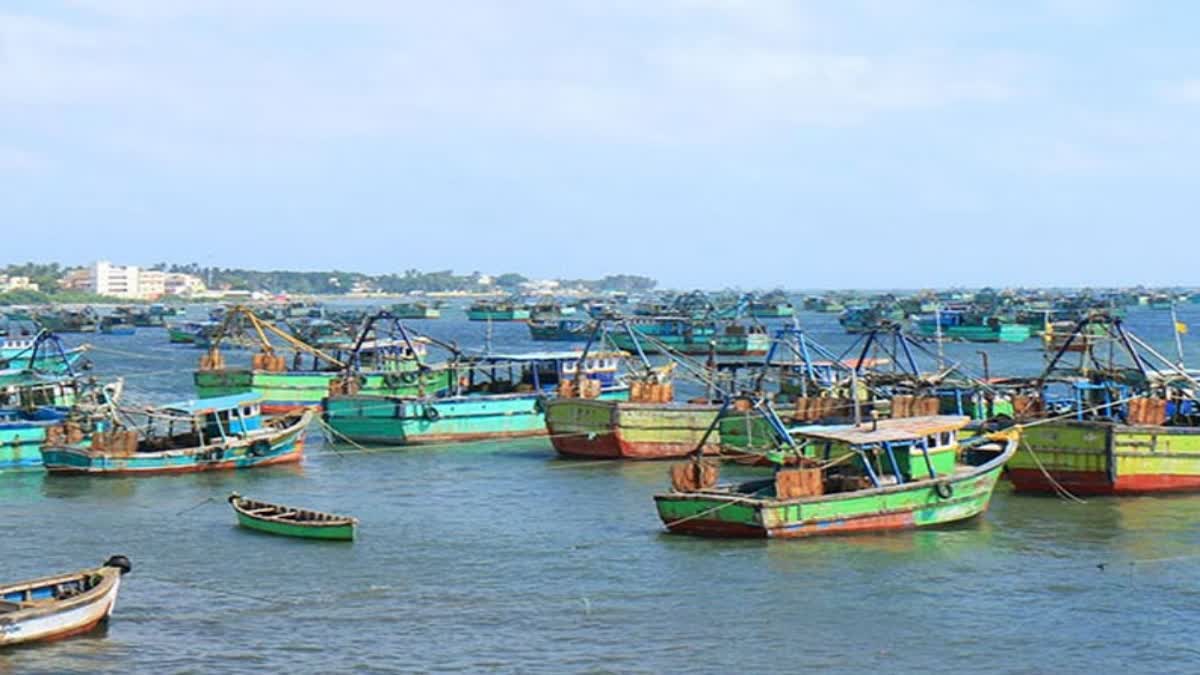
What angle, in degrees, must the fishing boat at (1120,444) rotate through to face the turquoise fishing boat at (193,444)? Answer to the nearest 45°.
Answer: approximately 135° to its left

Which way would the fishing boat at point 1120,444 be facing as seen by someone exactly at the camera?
facing away from the viewer and to the right of the viewer

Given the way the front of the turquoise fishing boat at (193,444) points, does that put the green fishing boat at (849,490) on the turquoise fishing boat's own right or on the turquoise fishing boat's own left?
on the turquoise fishing boat's own right

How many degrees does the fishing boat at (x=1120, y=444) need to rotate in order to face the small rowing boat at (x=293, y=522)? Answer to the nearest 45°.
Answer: approximately 180°

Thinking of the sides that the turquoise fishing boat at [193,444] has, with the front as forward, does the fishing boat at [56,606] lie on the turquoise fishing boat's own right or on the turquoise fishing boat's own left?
on the turquoise fishing boat's own right

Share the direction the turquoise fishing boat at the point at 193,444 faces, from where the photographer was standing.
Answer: facing to the right of the viewer

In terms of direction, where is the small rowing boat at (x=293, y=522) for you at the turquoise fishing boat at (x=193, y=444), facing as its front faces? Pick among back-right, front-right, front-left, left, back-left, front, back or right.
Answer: right

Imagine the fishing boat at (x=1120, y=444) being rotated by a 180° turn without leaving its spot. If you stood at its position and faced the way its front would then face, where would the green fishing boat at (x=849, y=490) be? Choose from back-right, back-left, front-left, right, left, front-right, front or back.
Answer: front

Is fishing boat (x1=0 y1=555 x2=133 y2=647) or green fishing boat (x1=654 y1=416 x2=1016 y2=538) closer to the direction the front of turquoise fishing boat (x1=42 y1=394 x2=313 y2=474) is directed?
the green fishing boat

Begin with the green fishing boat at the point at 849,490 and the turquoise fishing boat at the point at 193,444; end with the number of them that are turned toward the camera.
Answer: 0

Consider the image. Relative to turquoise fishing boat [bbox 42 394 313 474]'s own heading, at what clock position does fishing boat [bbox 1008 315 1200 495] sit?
The fishing boat is roughly at 1 o'clock from the turquoise fishing boat.

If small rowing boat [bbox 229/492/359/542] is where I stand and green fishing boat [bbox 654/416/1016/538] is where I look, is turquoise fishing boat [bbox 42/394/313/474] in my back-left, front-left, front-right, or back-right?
back-left

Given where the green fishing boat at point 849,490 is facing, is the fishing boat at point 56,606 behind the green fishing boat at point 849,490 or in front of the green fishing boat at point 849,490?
behind

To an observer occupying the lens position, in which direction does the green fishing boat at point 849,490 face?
facing away from the viewer and to the right of the viewer

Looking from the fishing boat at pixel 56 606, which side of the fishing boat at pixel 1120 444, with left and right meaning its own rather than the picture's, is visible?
back
